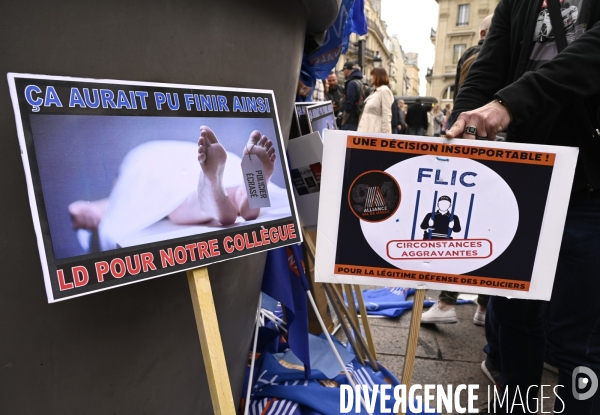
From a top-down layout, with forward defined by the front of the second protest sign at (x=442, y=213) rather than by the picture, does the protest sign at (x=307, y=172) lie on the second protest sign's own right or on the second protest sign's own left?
on the second protest sign's own right

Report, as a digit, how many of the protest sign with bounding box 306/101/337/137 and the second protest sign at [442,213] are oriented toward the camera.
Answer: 2

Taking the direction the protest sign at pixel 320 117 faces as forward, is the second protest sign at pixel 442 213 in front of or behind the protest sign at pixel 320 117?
in front

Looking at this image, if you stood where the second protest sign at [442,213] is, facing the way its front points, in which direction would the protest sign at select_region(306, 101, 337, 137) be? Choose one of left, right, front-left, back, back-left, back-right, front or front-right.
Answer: back-right

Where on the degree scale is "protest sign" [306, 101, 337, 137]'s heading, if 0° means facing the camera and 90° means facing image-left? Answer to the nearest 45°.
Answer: approximately 0°

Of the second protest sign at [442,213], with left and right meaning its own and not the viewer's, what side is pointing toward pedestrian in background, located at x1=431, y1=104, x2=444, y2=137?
back

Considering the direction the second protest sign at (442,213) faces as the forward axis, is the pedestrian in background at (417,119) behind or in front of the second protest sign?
behind

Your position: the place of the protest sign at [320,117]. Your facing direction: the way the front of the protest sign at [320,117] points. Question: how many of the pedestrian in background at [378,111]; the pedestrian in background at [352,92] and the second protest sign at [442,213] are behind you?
2

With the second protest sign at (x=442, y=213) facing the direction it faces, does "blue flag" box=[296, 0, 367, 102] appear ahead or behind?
behind

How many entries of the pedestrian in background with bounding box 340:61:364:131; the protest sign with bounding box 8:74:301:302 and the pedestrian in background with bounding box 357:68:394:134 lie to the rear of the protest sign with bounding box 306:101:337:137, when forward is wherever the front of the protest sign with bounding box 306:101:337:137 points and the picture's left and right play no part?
2
